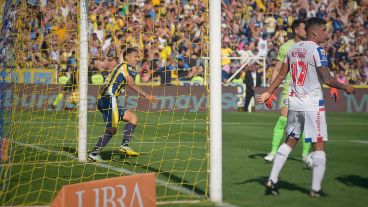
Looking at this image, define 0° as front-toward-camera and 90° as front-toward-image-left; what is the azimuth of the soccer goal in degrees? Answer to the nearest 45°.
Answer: approximately 225°
